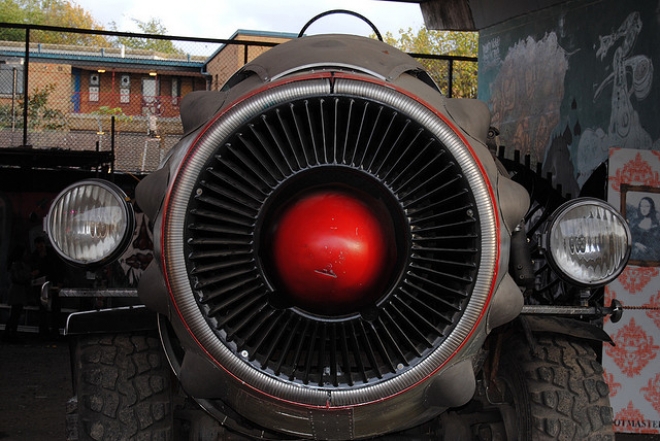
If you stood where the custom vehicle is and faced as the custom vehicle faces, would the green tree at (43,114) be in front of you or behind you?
behind

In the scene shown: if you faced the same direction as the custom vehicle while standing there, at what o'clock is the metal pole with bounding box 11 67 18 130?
The metal pole is roughly at 5 o'clock from the custom vehicle.

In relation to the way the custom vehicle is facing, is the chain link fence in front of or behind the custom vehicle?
behind

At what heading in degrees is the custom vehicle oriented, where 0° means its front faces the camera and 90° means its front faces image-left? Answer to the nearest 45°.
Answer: approximately 0°
